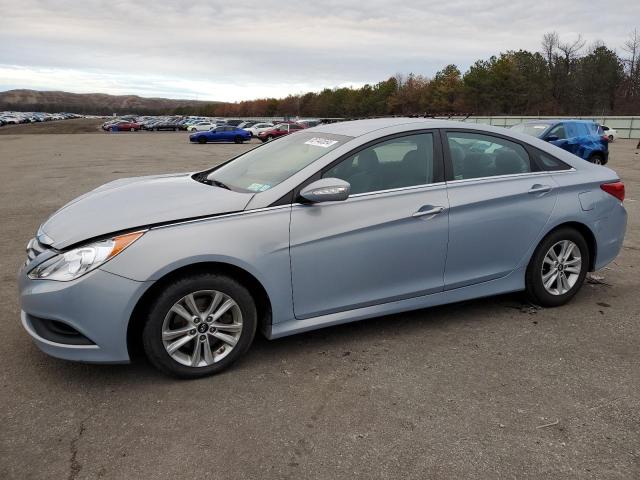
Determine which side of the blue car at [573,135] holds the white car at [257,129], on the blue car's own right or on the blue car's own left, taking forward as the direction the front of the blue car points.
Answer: on the blue car's own right

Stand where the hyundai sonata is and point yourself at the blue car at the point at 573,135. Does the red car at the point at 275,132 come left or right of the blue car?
left

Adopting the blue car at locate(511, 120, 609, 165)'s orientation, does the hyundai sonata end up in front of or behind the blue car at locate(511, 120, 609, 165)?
in front

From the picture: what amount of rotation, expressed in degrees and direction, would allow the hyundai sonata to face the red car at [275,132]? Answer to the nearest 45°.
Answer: approximately 135° to its right

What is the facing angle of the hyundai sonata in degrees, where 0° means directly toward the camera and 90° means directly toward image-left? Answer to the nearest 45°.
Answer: approximately 45°

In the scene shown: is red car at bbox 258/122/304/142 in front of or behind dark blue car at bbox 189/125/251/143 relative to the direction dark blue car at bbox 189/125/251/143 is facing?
behind

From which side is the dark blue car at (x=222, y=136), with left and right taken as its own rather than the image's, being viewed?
left

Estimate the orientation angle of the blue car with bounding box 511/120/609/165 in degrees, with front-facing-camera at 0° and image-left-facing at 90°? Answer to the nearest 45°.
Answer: approximately 45°

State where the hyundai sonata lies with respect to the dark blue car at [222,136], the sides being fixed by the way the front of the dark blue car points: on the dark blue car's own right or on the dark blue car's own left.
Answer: on the dark blue car's own left
